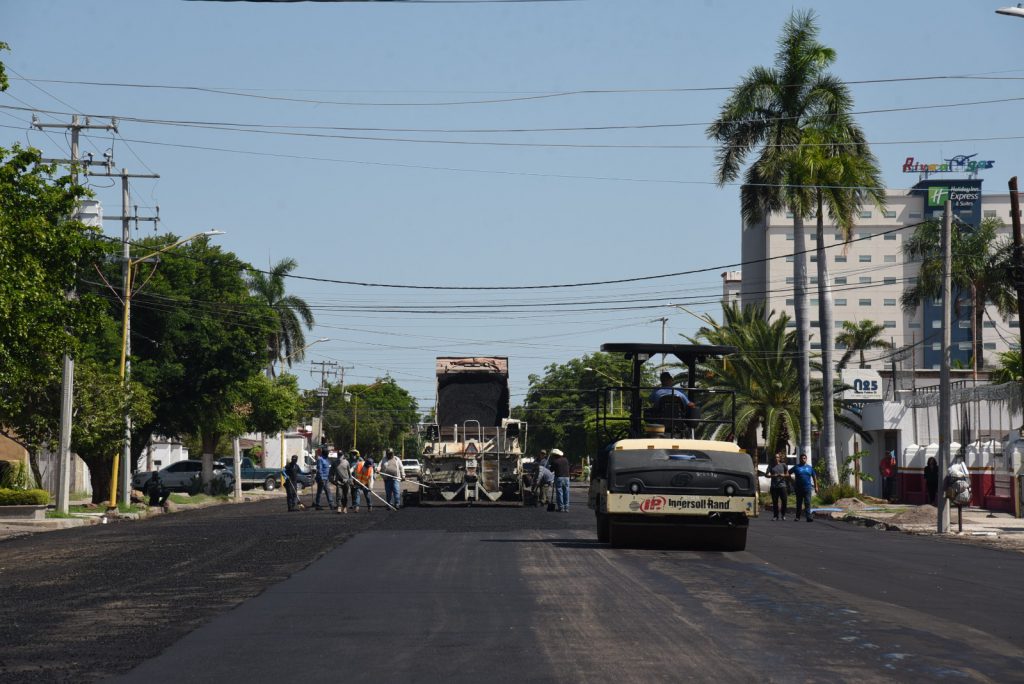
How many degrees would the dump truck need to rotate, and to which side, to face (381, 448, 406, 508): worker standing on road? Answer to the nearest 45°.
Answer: approximately 135° to its left

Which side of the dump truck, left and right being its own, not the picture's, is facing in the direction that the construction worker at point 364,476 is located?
back

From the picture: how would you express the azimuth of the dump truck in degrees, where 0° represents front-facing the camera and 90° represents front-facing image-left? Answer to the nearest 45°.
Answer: approximately 180°

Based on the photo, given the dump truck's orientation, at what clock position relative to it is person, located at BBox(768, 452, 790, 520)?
The person is roughly at 4 o'clock from the dump truck.

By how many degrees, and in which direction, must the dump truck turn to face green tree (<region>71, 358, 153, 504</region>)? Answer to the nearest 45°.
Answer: approximately 90° to its left

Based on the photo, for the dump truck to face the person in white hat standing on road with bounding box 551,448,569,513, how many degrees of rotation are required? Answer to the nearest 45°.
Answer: approximately 135° to its right

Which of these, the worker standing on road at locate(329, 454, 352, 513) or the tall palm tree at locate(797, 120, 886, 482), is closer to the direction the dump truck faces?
the tall palm tree

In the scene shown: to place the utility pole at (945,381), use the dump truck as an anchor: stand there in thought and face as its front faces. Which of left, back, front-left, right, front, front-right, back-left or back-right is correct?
back-right

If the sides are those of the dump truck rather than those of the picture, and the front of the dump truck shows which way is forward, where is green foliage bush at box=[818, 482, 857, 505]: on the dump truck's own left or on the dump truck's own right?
on the dump truck's own right
